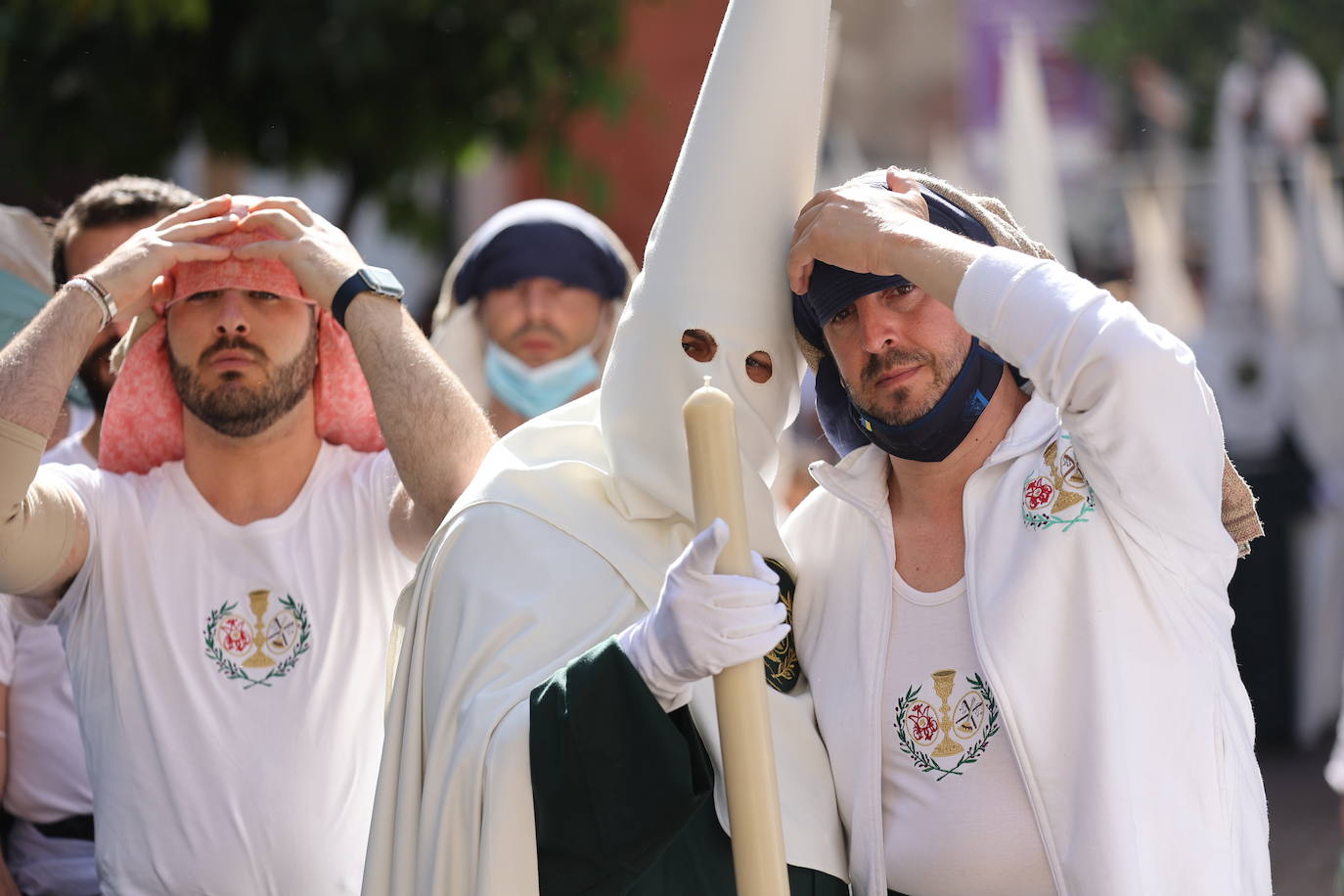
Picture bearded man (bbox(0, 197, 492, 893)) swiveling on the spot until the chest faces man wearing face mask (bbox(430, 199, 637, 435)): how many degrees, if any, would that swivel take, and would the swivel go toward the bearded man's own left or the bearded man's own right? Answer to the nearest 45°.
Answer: approximately 135° to the bearded man's own left

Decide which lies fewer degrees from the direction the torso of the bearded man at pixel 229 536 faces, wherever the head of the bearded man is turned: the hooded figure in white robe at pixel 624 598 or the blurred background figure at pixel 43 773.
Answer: the hooded figure in white robe

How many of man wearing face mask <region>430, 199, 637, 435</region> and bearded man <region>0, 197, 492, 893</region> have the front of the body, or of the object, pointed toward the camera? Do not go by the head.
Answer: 2

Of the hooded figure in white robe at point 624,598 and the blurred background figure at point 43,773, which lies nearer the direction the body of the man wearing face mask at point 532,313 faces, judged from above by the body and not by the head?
the hooded figure in white robe

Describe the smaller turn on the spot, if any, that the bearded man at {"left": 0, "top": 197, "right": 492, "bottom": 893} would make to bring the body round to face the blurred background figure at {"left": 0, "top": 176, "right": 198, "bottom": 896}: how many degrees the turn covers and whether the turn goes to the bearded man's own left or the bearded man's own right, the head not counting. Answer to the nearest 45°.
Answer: approximately 135° to the bearded man's own right

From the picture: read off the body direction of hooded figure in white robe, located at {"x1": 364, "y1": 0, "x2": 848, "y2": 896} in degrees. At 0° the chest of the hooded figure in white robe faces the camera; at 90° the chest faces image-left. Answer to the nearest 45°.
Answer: approximately 315°

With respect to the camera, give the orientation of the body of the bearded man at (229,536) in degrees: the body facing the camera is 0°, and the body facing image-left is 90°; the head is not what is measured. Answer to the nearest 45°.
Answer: approximately 0°

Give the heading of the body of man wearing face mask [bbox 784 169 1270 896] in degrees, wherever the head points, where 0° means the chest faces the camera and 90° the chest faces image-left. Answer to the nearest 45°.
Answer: approximately 45°

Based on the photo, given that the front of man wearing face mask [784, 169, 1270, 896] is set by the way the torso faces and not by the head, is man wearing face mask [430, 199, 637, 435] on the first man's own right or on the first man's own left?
on the first man's own right

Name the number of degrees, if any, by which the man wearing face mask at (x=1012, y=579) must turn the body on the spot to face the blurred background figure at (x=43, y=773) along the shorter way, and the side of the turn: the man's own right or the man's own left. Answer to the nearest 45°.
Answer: approximately 45° to the man's own right
